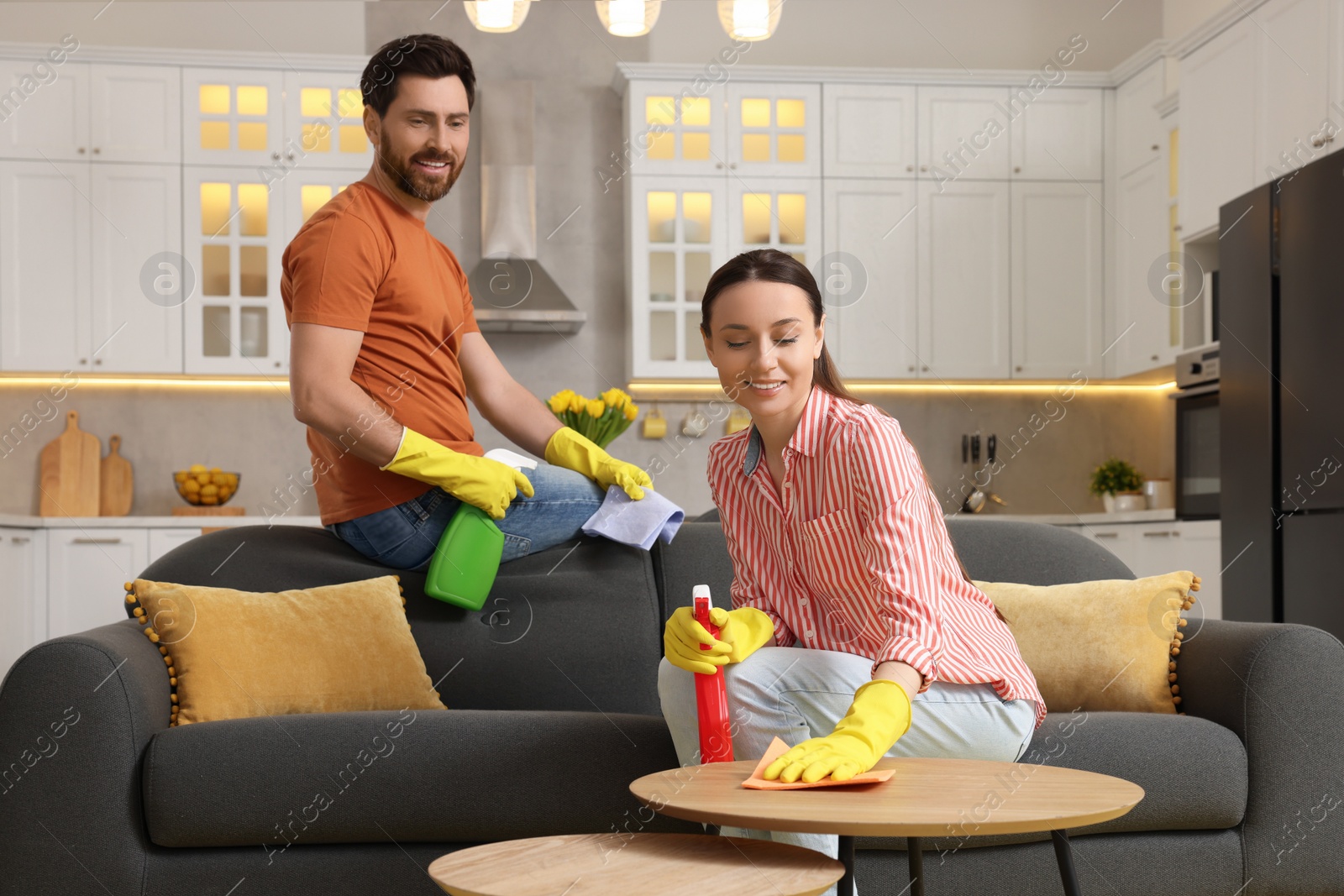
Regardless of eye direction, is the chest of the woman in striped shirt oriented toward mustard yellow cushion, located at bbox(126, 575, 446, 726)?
no

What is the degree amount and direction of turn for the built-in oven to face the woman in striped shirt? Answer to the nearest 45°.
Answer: approximately 45° to its left

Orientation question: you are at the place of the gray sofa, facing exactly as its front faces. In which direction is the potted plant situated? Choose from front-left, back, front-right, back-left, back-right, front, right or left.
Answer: back-left

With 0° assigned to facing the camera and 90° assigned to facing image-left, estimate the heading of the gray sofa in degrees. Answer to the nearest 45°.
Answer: approximately 0°

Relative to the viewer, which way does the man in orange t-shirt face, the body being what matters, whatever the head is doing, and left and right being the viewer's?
facing the viewer and to the right of the viewer

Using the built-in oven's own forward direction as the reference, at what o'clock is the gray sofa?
The gray sofa is roughly at 11 o'clock from the built-in oven.

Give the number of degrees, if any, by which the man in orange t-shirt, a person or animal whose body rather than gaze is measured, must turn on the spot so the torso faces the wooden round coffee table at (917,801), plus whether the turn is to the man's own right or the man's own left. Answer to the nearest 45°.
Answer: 0° — they already face it

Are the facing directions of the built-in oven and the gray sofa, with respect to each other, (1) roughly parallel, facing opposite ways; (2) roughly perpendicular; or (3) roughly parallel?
roughly perpendicular

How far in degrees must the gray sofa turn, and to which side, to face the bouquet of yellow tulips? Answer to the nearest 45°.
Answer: approximately 180°

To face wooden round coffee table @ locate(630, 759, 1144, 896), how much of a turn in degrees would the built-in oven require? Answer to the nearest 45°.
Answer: approximately 45° to its left

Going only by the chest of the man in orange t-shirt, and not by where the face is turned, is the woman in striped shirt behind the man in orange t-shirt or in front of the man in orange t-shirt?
in front

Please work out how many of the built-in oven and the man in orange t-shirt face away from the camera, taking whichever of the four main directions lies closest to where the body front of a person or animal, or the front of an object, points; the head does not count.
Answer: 0

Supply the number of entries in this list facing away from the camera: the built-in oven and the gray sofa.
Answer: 0

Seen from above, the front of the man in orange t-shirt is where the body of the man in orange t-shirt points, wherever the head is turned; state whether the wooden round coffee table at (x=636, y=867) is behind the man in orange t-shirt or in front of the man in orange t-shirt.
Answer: in front

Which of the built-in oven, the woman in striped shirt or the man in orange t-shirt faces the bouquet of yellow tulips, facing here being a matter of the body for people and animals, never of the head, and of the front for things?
the built-in oven

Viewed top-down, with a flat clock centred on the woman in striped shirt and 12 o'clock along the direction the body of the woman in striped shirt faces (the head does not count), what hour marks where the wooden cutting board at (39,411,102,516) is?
The wooden cutting board is roughly at 3 o'clock from the woman in striped shirt.

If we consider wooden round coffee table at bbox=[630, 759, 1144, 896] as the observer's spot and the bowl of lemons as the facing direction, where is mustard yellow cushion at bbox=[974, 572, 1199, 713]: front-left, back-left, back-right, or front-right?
front-right

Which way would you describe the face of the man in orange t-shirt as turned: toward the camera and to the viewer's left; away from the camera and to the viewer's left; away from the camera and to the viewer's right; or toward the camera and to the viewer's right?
toward the camera and to the viewer's right
